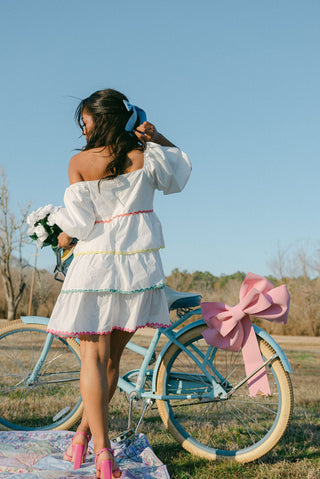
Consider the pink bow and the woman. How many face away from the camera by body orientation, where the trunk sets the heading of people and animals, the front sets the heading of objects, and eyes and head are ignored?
1

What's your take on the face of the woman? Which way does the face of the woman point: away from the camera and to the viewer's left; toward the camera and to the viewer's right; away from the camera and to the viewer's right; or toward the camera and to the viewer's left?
away from the camera and to the viewer's left

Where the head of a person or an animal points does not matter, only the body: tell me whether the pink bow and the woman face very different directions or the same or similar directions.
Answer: very different directions

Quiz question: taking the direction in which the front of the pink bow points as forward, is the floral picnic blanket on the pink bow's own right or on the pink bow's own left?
on the pink bow's own right

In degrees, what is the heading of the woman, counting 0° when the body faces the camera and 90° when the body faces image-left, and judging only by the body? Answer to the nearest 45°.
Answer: approximately 180°
